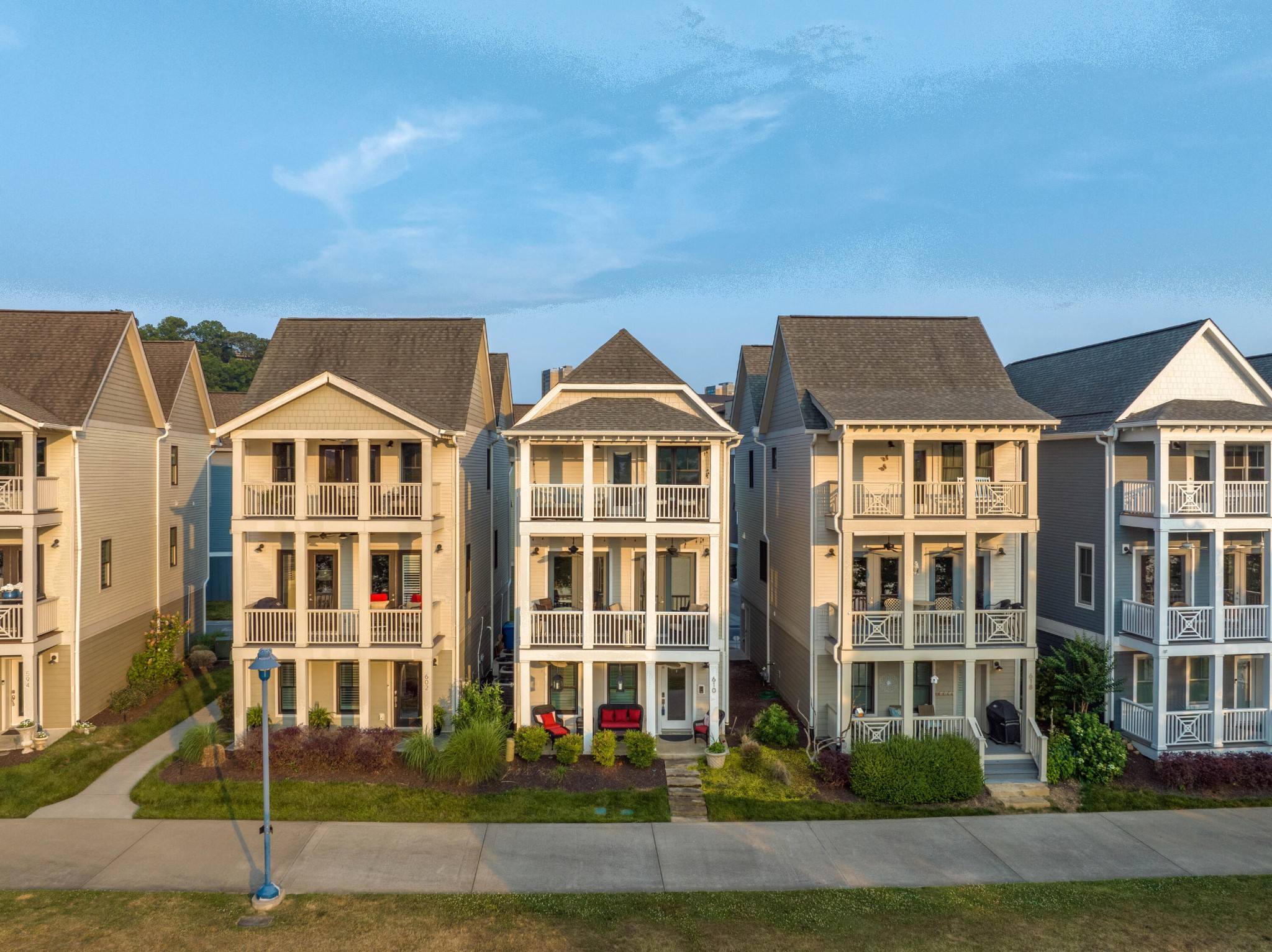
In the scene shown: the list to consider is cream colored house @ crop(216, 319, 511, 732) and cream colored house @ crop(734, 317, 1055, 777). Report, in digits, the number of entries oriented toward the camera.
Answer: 2

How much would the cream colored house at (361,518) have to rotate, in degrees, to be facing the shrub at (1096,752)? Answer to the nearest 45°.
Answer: approximately 45° to its left

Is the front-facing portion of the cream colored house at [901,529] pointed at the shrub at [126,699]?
no

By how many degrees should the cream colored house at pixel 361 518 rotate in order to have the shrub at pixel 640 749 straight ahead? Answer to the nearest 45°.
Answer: approximately 45° to its left

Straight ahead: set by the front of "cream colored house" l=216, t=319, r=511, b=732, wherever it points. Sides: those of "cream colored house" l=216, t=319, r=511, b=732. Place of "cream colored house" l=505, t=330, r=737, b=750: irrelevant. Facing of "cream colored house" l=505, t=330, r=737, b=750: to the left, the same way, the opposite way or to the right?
the same way

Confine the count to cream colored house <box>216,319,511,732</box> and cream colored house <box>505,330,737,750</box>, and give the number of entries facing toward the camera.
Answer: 2

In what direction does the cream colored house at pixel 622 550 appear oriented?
toward the camera

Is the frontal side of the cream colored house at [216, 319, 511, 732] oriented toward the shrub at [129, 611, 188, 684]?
no

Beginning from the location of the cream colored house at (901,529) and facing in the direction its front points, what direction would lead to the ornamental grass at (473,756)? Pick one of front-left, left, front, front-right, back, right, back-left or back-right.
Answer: front-right

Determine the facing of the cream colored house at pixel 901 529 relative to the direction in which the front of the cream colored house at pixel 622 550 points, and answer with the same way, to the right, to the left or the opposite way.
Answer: the same way

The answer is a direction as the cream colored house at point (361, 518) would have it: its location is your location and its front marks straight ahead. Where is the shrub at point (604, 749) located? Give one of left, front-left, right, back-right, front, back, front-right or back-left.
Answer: front-left

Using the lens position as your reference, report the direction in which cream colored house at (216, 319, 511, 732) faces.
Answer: facing the viewer
